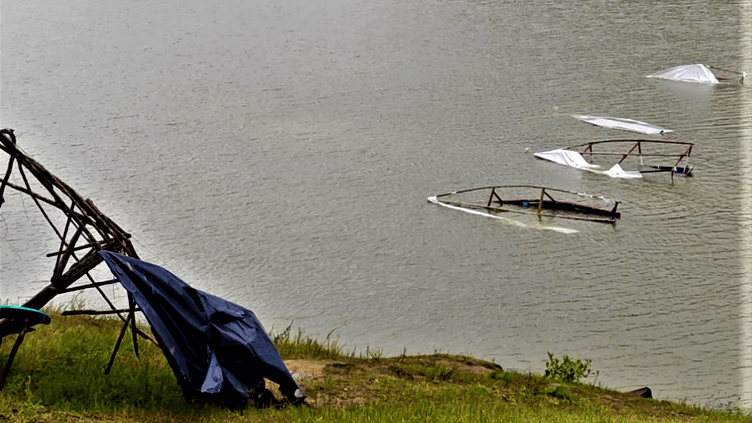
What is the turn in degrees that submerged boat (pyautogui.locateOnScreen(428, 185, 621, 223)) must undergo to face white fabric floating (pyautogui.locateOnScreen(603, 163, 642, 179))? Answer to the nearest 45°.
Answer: approximately 135° to its right

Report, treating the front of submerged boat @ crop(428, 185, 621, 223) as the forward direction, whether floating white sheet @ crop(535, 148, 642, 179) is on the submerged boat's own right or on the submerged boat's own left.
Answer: on the submerged boat's own right

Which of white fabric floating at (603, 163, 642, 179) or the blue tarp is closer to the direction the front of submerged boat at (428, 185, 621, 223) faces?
the blue tarp

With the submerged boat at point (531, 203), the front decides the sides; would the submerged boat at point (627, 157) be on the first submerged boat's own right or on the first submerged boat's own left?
on the first submerged boat's own right

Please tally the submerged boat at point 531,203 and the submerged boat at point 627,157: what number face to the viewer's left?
2

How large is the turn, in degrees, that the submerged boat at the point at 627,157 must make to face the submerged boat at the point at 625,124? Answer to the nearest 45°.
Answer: approximately 90° to its right

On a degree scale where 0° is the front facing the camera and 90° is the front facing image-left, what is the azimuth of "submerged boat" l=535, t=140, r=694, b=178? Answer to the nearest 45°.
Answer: approximately 90°

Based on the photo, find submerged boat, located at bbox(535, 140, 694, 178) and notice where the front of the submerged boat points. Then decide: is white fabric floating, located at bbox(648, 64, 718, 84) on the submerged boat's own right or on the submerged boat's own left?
on the submerged boat's own right

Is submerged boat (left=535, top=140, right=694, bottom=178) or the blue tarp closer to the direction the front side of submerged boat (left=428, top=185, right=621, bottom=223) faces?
the blue tarp

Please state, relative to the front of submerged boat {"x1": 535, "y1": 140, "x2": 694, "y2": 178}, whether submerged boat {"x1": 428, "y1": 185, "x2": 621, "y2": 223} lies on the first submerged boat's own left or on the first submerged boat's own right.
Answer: on the first submerged boat's own left

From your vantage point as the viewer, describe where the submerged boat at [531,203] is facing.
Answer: facing to the left of the viewer
